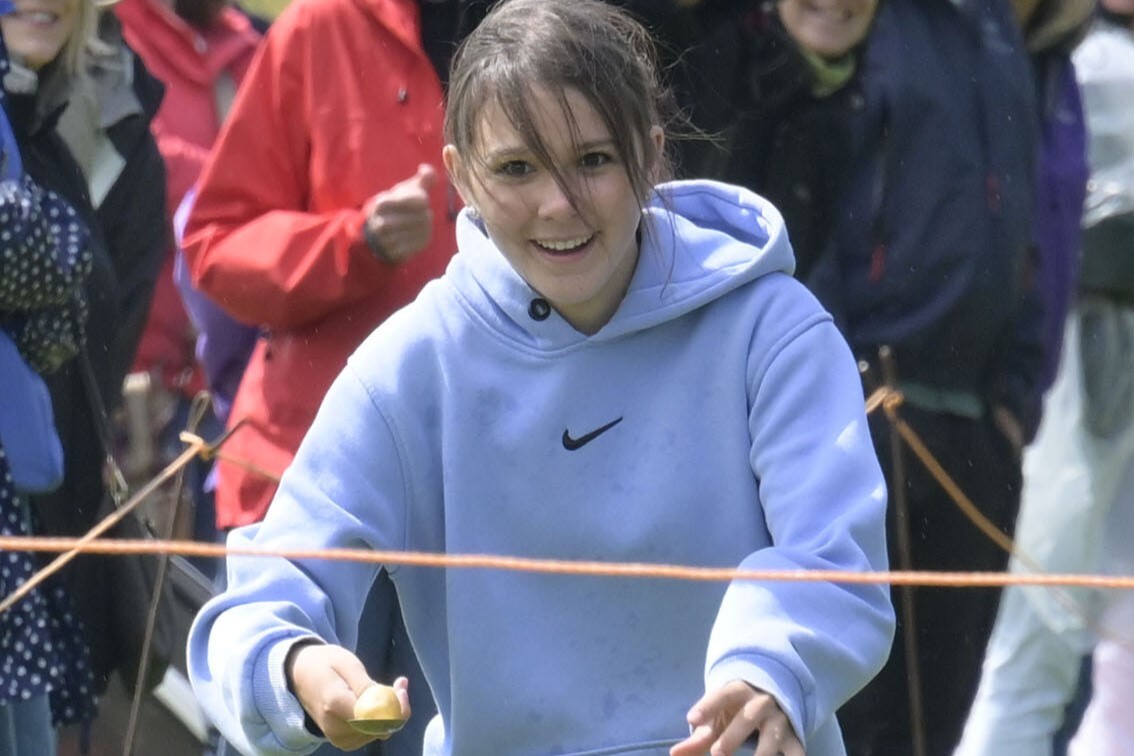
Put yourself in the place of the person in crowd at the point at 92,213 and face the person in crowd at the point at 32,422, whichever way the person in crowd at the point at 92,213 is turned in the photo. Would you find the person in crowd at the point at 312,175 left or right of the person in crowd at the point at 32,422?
left

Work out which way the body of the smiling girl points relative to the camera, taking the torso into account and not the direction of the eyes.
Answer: toward the camera

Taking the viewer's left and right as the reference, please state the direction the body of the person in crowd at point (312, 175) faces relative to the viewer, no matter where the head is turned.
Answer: facing the viewer and to the right of the viewer

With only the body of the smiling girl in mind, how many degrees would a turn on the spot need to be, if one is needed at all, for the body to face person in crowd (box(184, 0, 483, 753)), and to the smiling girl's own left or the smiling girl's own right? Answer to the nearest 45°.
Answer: approximately 180°

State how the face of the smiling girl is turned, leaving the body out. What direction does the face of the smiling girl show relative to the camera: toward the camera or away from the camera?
toward the camera

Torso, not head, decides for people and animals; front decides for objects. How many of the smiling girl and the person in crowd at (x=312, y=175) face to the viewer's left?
0
